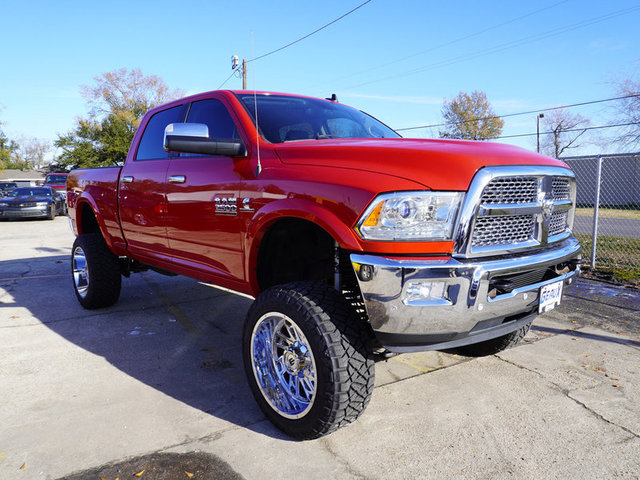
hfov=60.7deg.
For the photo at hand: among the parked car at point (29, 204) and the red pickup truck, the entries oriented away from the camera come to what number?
0

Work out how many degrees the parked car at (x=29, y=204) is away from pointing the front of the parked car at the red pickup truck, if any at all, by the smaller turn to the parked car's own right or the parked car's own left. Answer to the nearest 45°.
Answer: approximately 45° to the parked car's own left

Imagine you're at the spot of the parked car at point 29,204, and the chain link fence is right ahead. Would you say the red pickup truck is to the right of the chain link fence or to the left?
right

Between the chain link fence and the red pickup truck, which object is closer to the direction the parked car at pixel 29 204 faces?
the red pickup truck

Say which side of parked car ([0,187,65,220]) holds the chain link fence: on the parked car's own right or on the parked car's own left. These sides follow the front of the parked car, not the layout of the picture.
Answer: on the parked car's own left

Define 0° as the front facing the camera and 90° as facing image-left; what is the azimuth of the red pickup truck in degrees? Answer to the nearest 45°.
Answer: approximately 315°

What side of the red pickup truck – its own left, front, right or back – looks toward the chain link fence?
left
